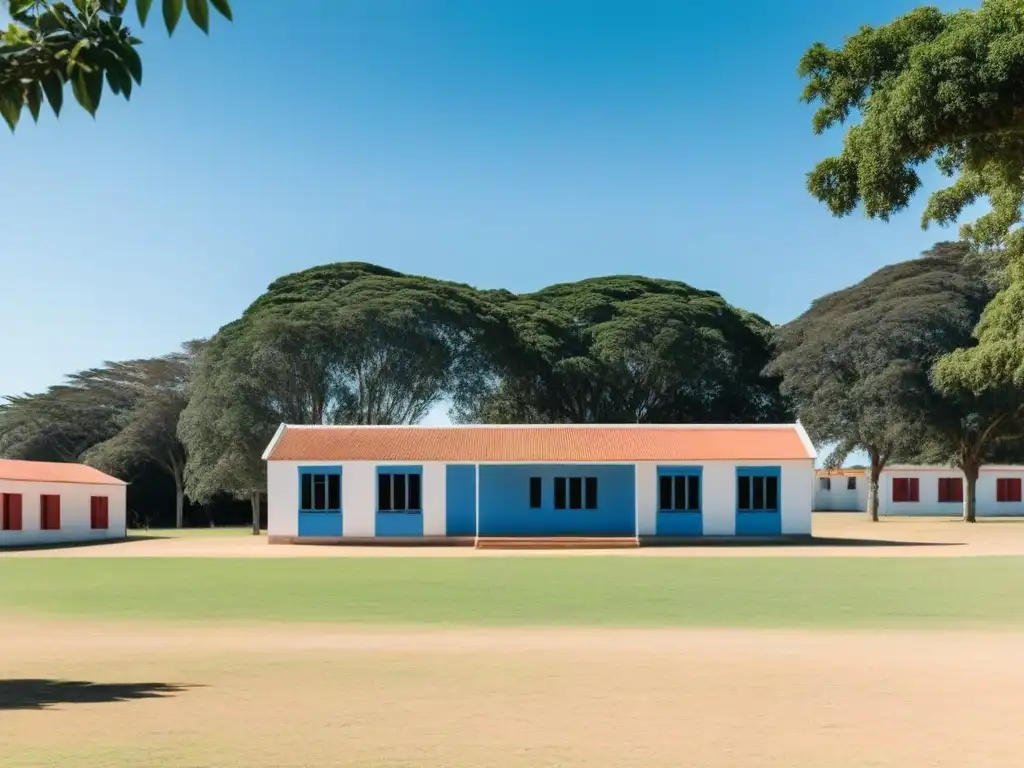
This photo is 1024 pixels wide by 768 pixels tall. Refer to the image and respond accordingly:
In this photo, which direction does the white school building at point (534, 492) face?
toward the camera

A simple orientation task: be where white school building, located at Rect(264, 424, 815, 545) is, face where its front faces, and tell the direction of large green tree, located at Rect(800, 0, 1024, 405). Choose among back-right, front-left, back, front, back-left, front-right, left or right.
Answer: front

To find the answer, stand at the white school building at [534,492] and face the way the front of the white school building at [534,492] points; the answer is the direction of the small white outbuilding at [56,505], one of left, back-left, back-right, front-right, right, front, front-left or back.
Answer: right

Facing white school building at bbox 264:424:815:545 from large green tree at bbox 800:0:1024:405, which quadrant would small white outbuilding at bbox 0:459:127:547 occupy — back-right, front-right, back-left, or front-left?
front-left
